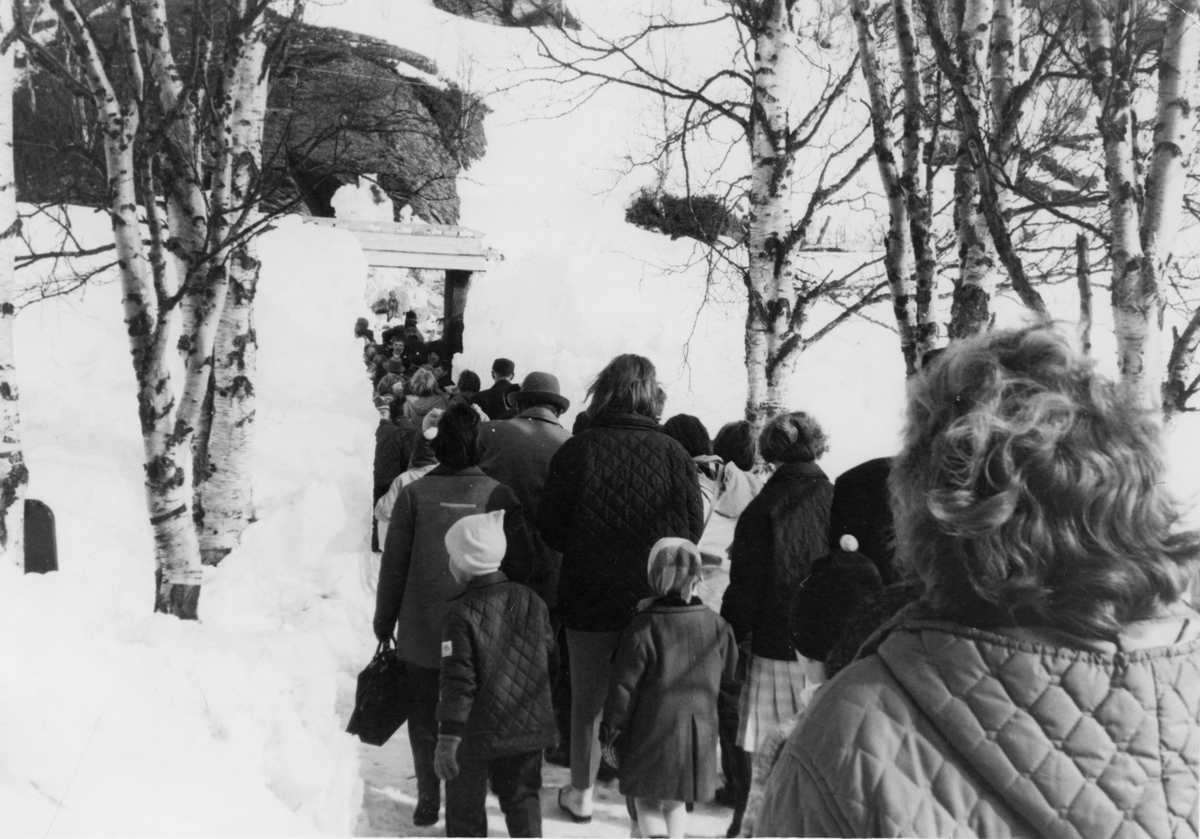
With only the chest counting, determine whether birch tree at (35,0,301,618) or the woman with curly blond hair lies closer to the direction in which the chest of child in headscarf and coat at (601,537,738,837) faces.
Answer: the birch tree

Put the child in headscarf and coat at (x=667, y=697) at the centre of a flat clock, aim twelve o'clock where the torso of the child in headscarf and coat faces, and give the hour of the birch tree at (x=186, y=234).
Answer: The birch tree is roughly at 10 o'clock from the child in headscarf and coat.

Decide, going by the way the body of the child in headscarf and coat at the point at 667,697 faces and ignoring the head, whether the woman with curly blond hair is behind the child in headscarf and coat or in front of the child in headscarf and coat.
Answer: behind

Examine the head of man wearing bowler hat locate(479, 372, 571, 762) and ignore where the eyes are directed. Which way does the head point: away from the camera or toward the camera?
away from the camera

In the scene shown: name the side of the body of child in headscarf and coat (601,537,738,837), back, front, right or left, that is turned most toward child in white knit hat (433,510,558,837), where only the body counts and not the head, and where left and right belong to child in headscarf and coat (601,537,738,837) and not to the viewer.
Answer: left

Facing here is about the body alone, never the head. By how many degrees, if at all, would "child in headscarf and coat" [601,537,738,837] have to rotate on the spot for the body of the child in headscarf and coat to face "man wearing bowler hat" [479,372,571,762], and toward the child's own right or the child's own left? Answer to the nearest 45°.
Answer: approximately 45° to the child's own left

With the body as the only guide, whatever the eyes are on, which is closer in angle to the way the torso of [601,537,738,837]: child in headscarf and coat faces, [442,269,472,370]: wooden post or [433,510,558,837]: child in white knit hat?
the wooden post

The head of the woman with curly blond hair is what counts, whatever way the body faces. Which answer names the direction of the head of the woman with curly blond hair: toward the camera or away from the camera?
away from the camera

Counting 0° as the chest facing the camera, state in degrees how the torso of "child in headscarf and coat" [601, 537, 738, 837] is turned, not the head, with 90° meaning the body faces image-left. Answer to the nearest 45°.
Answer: approximately 180°

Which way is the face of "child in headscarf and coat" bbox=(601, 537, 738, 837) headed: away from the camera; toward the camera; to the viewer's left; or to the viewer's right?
away from the camera
